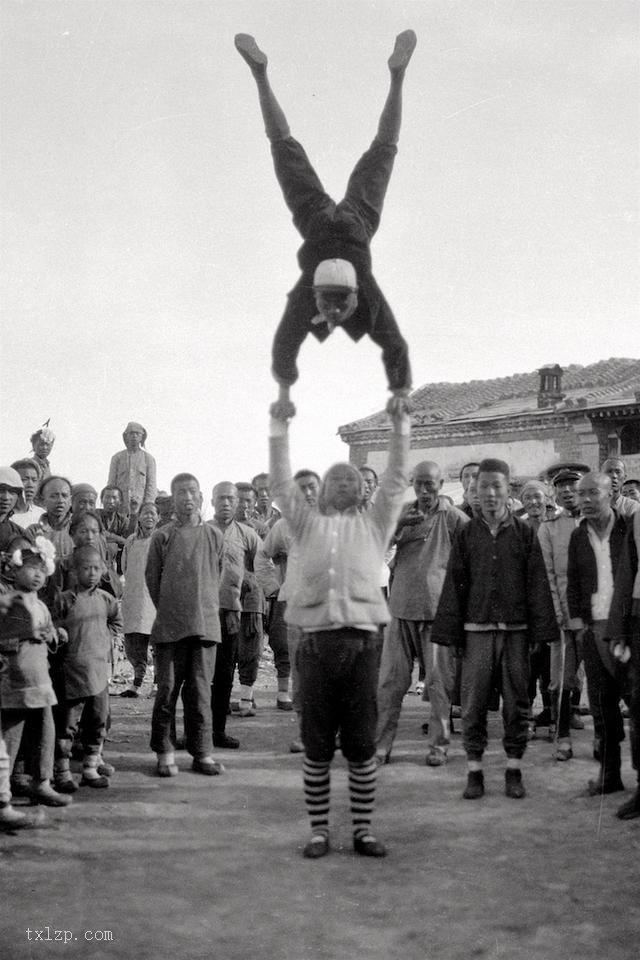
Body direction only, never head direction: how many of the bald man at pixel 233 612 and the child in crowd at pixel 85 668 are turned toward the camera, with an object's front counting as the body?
2

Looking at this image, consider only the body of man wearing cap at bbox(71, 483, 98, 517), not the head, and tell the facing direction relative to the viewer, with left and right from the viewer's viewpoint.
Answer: facing the viewer and to the right of the viewer

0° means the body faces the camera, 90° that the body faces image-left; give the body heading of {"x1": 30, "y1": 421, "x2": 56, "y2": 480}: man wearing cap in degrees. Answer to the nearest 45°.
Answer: approximately 315°
